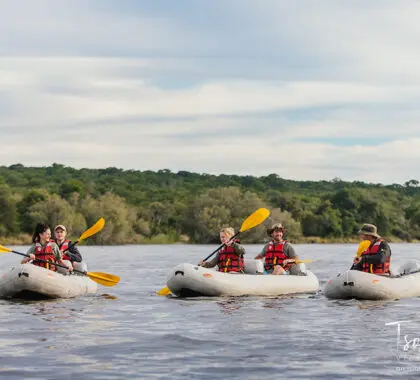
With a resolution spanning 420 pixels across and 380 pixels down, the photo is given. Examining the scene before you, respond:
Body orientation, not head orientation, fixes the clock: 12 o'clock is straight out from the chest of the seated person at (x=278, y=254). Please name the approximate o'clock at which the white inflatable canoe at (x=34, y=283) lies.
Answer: The white inflatable canoe is roughly at 2 o'clock from the seated person.

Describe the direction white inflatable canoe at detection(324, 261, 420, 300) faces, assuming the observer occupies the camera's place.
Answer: facing to the left of the viewer

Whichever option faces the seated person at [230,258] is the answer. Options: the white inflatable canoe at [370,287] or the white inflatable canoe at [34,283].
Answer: the white inflatable canoe at [370,287]

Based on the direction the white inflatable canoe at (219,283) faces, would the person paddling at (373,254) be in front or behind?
behind

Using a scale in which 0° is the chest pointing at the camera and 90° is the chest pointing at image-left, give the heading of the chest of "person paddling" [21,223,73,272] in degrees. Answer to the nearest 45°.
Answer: approximately 315°

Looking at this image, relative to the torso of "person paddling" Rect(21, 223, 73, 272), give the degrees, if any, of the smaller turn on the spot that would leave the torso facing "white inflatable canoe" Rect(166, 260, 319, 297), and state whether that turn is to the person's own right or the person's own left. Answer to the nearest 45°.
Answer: approximately 45° to the person's own left

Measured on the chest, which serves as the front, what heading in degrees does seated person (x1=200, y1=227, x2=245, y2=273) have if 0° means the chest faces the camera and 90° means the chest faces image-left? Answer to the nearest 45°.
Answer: approximately 45°

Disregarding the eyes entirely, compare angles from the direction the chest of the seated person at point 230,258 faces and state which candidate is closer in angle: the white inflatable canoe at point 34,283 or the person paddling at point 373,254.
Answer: the white inflatable canoe

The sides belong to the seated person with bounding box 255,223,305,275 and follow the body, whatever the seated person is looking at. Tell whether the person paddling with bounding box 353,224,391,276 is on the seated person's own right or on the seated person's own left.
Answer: on the seated person's own left
